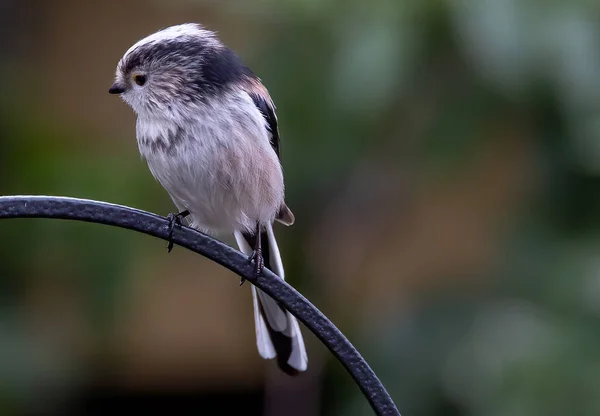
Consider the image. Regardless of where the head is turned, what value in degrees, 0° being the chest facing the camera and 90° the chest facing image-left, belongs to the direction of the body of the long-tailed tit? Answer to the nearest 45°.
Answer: approximately 45°
